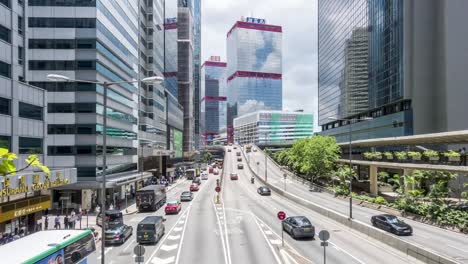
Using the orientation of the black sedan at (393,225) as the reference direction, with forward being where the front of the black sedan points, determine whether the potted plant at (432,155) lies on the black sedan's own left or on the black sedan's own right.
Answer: on the black sedan's own left

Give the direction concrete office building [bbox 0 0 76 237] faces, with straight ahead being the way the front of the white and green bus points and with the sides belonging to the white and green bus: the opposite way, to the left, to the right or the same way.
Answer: to the right

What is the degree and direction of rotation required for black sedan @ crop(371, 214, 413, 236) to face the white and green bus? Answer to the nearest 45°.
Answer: approximately 90° to its right

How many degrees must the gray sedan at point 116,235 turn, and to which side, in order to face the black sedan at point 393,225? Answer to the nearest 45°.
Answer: approximately 45° to its right

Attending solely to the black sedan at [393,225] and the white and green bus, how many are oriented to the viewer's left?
0

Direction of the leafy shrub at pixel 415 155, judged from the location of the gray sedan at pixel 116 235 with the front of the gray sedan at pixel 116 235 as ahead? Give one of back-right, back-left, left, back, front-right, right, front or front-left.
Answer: front-right

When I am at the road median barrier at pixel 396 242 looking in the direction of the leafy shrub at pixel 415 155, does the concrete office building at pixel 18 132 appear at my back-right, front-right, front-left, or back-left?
back-left

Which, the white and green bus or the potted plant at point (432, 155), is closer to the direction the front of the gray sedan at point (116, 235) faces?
the potted plant

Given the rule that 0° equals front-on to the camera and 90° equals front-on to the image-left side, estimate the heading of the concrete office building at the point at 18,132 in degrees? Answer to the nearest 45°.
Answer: approximately 315°

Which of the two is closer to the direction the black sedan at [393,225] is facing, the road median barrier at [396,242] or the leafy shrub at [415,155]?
the road median barrier

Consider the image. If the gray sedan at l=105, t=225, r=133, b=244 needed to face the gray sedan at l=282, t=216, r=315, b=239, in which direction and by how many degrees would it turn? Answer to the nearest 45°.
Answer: approximately 45° to its right

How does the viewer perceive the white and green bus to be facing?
facing away from the viewer and to the right of the viewer

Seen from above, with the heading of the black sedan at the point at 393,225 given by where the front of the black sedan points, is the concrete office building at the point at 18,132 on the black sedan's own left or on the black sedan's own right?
on the black sedan's own right

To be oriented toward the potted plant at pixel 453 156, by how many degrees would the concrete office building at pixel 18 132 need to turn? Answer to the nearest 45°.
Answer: approximately 45° to its left

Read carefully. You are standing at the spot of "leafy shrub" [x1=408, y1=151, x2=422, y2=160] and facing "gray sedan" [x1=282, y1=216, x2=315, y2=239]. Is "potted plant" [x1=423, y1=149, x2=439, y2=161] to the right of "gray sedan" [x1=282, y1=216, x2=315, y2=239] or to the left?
left

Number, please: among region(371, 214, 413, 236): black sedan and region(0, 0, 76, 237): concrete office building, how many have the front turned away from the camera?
0

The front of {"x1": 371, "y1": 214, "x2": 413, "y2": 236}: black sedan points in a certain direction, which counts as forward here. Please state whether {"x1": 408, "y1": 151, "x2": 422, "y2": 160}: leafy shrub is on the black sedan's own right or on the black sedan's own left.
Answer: on the black sedan's own left

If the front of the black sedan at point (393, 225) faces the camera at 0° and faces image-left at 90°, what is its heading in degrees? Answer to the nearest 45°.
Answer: approximately 315°

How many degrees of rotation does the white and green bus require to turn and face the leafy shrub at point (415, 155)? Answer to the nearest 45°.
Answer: approximately 45° to its right

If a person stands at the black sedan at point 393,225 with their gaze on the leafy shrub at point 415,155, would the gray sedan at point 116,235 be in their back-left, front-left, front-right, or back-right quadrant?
back-left
